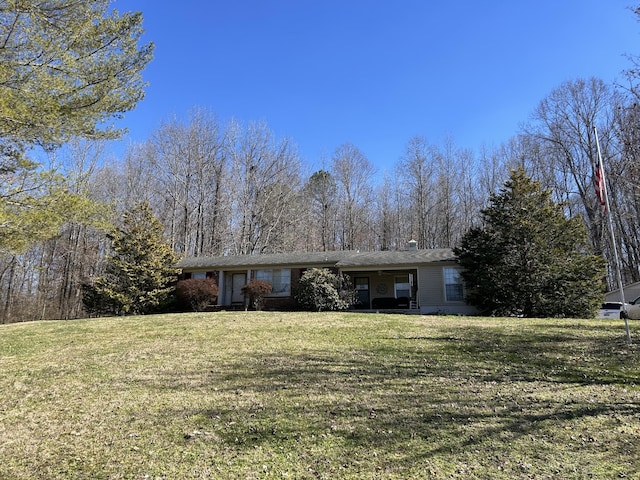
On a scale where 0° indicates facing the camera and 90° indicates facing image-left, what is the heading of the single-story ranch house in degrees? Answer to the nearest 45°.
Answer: approximately 0°

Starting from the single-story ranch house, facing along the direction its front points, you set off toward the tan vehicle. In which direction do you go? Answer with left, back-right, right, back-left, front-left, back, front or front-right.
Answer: left

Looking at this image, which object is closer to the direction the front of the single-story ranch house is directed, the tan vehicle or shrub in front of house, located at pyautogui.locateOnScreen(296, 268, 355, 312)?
the shrub in front of house

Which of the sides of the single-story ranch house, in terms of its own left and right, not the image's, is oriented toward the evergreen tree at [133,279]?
right

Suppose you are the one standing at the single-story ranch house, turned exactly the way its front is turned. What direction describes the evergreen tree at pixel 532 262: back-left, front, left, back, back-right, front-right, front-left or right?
front-left

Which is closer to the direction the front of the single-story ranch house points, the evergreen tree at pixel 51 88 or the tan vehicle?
the evergreen tree

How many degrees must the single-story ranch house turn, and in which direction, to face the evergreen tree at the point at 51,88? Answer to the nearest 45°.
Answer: approximately 45° to its right

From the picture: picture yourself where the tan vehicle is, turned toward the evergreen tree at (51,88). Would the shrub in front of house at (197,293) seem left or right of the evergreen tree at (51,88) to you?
right
